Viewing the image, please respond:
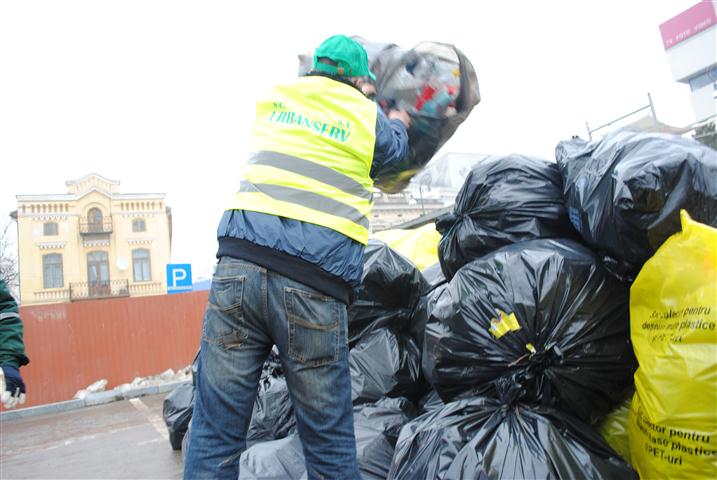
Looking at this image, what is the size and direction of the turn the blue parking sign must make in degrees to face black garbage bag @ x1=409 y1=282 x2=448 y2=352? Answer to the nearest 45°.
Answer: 0° — it already faces it

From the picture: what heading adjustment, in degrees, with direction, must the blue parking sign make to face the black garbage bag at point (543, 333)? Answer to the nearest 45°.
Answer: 0° — it already faces it

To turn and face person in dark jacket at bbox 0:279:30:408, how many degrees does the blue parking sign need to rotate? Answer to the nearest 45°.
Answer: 0° — it already faces them

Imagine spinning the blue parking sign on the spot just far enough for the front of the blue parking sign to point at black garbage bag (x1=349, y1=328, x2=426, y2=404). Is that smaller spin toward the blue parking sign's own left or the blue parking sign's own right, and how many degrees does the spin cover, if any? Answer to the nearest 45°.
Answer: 0° — it already faces it

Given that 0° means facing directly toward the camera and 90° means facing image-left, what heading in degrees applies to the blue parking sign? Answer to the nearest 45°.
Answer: approximately 0°

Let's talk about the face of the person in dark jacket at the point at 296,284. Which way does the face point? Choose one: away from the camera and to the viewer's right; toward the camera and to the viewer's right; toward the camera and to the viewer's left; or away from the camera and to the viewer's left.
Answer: away from the camera and to the viewer's right

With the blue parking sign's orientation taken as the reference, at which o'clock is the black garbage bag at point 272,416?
The black garbage bag is roughly at 12 o'clock from the blue parking sign.
